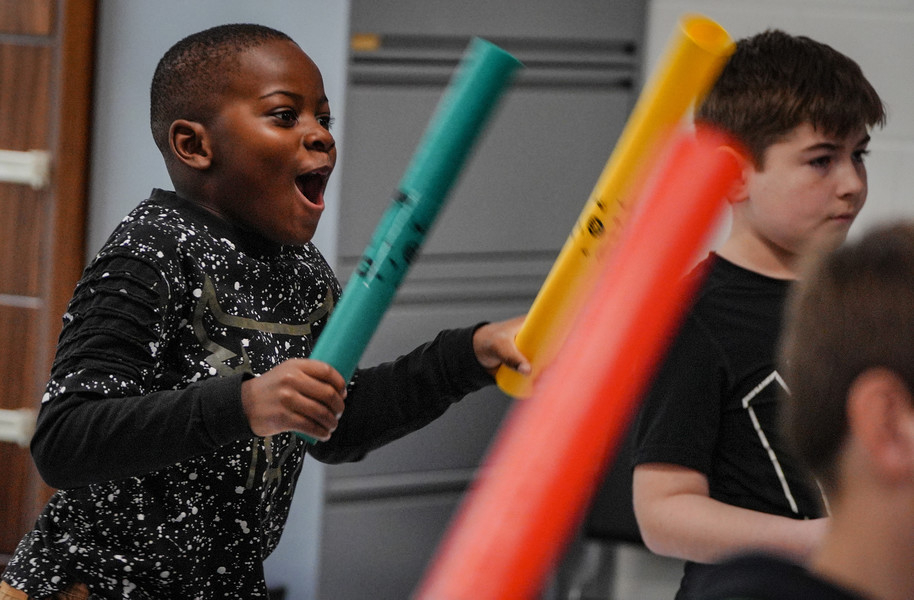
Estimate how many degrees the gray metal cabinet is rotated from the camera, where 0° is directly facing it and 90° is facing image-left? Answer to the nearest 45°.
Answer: approximately 0°

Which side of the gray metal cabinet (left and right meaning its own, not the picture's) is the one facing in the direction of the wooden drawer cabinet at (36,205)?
right

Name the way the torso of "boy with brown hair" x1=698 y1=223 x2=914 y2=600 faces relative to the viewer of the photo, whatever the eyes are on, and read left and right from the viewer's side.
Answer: facing away from the viewer and to the right of the viewer

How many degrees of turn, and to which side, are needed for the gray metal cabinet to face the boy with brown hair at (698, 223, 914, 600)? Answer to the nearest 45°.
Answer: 0° — it already faces them

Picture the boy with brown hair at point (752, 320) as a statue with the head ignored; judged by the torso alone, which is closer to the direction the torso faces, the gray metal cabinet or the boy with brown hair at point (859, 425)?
the boy with brown hair

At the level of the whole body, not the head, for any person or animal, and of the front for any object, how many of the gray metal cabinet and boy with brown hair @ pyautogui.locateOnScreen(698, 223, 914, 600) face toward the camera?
1

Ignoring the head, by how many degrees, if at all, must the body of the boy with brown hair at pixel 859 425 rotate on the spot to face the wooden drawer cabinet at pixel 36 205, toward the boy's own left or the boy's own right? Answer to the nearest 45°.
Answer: approximately 90° to the boy's own left
